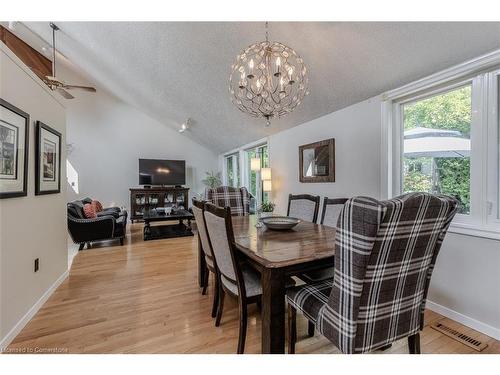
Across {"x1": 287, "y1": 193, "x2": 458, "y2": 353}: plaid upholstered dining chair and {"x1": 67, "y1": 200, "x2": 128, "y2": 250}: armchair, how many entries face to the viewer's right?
1

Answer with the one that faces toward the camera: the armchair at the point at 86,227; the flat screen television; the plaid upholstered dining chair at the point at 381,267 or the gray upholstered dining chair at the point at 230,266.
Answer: the flat screen television

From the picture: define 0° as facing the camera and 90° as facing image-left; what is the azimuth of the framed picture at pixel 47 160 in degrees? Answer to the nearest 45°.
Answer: approximately 315°

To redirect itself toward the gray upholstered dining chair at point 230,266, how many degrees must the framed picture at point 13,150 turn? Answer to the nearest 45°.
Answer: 0° — it already faces it

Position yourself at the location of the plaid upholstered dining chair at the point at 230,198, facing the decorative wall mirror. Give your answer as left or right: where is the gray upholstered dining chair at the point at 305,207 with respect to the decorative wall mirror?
right

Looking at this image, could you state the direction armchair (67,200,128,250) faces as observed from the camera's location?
facing to the right of the viewer

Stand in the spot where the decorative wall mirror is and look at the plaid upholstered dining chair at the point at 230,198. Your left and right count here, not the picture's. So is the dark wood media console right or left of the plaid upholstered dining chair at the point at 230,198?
right

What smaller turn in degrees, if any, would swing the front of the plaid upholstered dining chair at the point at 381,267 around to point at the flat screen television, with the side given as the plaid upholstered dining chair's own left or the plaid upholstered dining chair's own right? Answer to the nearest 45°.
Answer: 0° — it already faces it

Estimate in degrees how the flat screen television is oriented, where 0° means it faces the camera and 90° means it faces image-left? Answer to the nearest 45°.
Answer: approximately 0°
